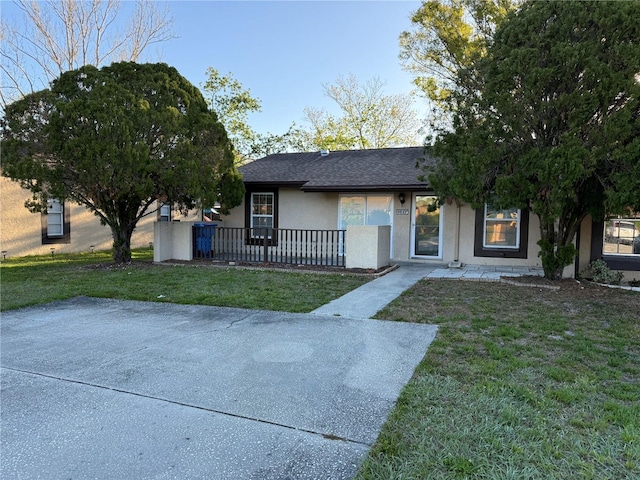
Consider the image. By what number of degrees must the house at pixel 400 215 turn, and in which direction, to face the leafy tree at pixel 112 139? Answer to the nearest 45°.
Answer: approximately 45° to its right

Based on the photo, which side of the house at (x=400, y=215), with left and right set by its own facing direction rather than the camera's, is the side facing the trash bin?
right

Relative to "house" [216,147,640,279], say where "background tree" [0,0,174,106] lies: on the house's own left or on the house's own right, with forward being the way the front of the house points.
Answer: on the house's own right

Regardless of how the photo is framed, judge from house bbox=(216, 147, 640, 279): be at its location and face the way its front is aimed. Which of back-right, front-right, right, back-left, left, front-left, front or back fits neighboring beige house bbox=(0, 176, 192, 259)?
right

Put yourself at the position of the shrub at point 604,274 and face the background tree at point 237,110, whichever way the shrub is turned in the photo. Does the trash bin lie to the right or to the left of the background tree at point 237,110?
left

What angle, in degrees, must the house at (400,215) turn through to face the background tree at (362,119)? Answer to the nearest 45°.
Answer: approximately 180°

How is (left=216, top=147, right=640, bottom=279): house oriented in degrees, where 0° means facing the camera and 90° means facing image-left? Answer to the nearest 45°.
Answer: approximately 0°
